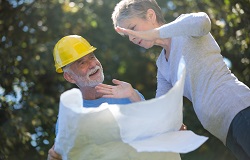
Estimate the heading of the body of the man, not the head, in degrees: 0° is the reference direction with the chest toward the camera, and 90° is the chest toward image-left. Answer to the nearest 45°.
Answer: approximately 315°

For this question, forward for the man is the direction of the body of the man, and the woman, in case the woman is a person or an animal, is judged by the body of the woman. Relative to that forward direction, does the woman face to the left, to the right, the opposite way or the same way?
to the right

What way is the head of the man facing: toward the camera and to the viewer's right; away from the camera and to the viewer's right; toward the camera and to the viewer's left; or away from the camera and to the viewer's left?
toward the camera and to the viewer's right

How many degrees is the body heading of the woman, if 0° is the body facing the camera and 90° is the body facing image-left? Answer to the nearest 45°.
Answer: approximately 45°
